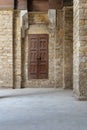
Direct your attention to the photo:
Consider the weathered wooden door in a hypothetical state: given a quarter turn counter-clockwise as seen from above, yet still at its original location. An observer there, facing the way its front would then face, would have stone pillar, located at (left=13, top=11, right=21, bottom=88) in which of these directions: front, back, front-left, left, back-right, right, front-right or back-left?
back

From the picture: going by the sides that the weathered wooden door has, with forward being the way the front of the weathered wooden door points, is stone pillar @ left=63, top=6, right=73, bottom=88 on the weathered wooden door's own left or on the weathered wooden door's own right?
on the weathered wooden door's own left

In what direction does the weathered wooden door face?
toward the camera
